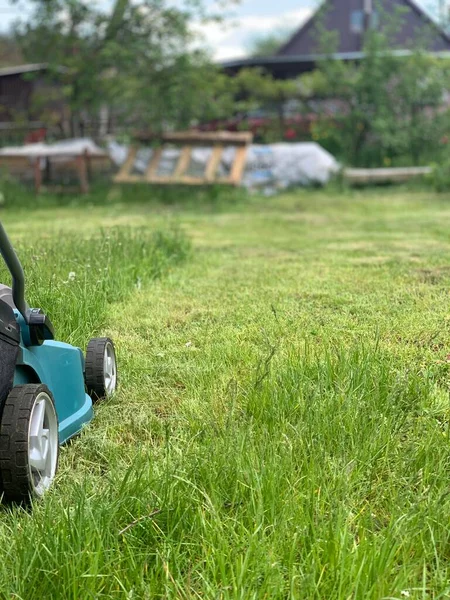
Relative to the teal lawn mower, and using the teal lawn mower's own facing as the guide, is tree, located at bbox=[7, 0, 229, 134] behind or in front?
in front

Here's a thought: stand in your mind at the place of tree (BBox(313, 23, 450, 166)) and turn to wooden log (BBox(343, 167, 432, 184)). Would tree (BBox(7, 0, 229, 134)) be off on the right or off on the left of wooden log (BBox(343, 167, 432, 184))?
right

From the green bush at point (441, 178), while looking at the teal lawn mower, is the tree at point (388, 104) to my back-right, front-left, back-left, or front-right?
back-right

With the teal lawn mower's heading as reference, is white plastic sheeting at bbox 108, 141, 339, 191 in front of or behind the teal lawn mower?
in front

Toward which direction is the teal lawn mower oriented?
away from the camera

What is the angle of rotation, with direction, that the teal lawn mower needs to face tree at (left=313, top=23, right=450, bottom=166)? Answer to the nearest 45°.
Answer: approximately 45° to its right
